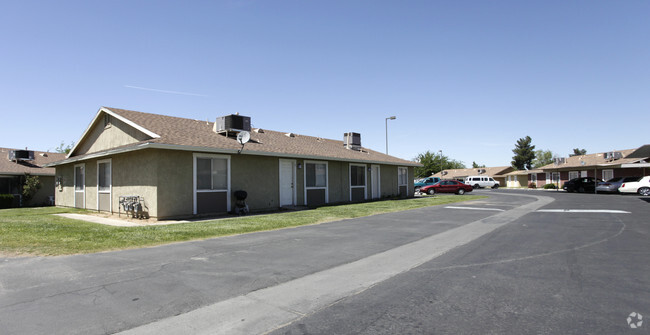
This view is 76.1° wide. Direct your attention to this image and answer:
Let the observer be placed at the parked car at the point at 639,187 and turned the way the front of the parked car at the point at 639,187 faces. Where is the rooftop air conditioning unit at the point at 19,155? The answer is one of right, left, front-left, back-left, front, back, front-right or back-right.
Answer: back-right

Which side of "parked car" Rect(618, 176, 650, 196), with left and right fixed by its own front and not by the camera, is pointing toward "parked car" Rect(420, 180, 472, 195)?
back

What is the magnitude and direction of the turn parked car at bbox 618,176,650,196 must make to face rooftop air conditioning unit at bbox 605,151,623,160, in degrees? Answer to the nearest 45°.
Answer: approximately 90° to its left

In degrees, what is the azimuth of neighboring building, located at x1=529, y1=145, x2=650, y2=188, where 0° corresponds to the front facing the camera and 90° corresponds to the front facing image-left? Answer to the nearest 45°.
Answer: approximately 45°

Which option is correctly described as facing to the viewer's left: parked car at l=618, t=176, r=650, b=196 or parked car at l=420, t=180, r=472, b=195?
parked car at l=420, t=180, r=472, b=195

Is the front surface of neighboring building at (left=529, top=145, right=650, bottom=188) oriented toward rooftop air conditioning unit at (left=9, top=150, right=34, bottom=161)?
yes

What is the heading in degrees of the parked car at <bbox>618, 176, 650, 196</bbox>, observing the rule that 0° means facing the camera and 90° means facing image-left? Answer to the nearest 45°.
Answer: approximately 270°

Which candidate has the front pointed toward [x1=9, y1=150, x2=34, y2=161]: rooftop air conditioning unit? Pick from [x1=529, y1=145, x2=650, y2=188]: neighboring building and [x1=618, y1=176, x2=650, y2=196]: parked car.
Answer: the neighboring building

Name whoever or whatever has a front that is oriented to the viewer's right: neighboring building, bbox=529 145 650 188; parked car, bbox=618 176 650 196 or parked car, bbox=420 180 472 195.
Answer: parked car, bbox=618 176 650 196

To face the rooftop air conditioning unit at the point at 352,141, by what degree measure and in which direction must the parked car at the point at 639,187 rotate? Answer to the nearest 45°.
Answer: approximately 135° to its right

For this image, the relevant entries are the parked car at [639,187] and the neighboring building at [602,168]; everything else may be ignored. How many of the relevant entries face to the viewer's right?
1

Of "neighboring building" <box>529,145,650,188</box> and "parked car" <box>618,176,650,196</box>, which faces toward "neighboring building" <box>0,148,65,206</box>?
"neighboring building" <box>529,145,650,188</box>

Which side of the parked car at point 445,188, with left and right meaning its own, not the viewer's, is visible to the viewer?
left
